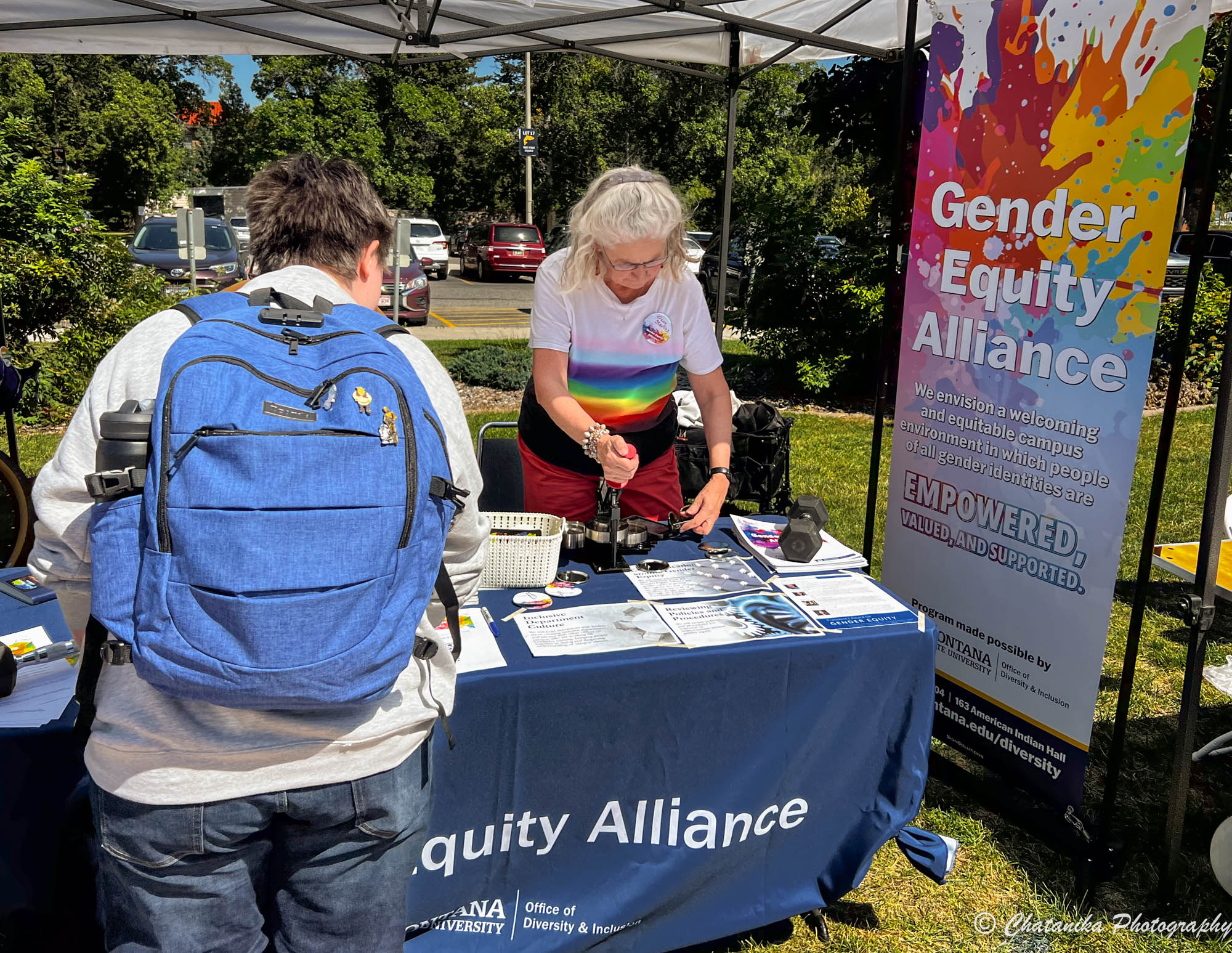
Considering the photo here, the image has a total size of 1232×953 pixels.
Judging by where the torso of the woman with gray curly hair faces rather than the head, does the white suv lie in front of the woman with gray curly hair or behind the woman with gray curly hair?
behind

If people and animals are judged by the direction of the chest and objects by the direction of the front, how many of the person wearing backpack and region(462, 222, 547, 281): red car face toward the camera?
0

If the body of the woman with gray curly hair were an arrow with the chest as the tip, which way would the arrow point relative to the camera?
toward the camera

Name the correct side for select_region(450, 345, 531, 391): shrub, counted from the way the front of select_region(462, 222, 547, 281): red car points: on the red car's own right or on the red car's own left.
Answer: on the red car's own left

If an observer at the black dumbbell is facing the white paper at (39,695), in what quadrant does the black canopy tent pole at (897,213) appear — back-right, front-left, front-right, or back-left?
back-right

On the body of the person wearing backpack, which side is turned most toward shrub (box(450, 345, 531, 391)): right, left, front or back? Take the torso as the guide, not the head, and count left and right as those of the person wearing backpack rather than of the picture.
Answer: front

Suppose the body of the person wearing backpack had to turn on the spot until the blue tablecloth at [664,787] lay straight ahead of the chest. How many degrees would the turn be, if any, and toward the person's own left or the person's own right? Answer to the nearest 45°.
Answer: approximately 45° to the person's own right

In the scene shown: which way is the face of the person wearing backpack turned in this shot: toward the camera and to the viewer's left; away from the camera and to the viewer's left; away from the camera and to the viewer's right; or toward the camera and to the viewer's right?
away from the camera and to the viewer's right

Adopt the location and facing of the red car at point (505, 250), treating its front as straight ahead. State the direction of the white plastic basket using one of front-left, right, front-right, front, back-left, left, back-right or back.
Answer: back-left

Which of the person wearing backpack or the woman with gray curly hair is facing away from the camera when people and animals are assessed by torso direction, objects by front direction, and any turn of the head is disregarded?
the person wearing backpack

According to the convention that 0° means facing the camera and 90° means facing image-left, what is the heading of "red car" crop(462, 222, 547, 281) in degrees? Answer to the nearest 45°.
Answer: approximately 135°

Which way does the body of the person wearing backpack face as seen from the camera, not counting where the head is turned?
away from the camera

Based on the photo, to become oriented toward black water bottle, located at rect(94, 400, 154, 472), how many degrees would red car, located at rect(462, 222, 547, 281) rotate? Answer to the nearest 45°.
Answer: approximately 135° to its left

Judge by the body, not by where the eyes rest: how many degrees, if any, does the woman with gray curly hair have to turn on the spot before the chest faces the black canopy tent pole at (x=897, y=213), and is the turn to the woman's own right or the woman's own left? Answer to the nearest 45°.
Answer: approximately 135° to the woman's own left

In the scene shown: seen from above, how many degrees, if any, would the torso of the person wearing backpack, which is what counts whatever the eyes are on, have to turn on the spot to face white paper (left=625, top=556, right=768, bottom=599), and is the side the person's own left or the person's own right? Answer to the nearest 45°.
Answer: approximately 45° to the person's own right

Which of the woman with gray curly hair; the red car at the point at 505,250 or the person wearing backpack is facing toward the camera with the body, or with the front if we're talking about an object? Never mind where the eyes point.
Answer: the woman with gray curly hair

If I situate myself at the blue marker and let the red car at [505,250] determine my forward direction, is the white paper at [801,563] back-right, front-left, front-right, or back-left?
front-right
